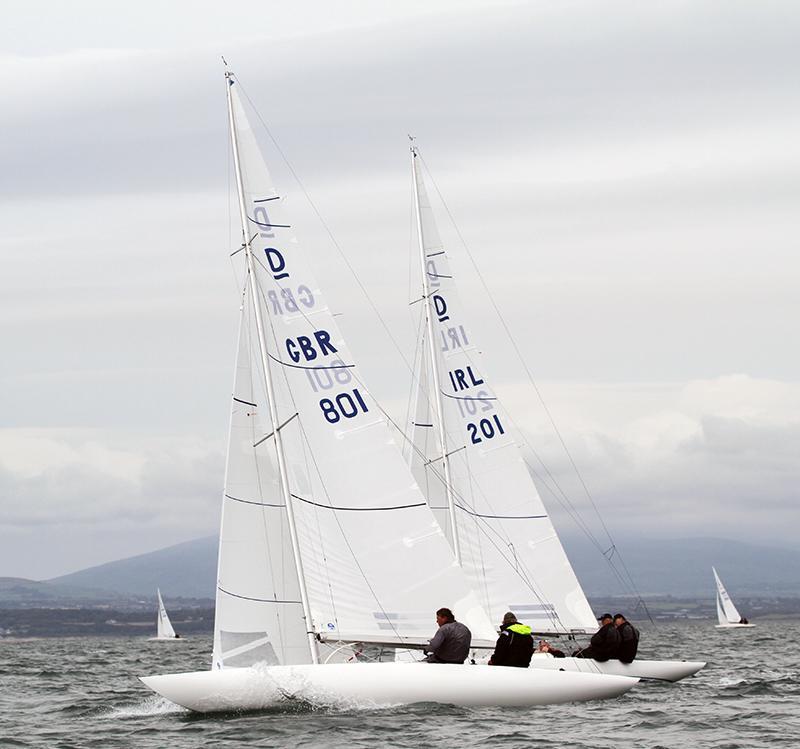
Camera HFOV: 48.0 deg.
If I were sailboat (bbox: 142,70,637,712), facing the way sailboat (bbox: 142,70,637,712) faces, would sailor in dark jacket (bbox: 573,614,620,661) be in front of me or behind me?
behind

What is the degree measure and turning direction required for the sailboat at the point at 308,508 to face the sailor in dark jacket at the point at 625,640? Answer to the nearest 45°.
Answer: approximately 135° to its right

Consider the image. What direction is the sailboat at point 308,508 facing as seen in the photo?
to the viewer's left

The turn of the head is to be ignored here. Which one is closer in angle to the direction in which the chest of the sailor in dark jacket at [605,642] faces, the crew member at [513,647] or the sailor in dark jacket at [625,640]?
the crew member

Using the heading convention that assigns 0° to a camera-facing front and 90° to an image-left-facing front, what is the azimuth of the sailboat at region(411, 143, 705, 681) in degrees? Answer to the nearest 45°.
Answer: approximately 90°

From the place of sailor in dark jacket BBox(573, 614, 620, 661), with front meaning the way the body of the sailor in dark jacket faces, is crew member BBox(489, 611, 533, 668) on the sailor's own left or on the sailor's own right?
on the sailor's own left

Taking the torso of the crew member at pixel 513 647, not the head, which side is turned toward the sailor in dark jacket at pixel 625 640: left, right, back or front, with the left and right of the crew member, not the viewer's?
right

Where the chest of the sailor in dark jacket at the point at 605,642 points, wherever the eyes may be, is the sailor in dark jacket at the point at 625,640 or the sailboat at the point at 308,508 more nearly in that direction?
the sailboat
